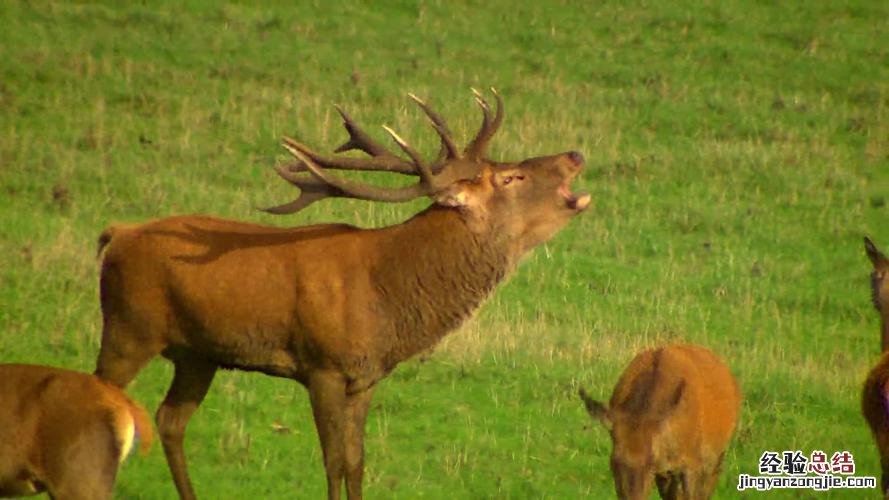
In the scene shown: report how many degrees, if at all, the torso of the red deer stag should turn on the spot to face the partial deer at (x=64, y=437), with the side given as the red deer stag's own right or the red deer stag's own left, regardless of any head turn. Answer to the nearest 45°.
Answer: approximately 135° to the red deer stag's own right

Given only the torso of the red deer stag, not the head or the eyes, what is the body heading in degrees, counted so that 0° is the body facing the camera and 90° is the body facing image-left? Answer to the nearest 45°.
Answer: approximately 270°

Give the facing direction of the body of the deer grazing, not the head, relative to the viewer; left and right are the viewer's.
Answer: facing the viewer and to the left of the viewer

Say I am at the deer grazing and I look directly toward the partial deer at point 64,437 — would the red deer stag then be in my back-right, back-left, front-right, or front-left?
front-right

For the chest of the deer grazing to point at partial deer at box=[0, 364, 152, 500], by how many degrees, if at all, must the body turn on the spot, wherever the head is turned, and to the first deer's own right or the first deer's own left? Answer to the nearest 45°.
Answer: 0° — it already faces it

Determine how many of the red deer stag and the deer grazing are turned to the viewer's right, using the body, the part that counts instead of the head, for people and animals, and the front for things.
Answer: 1

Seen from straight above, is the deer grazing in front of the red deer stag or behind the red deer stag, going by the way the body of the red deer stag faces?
in front

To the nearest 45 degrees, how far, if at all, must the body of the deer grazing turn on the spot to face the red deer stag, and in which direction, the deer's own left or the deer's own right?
approximately 45° to the deer's own right

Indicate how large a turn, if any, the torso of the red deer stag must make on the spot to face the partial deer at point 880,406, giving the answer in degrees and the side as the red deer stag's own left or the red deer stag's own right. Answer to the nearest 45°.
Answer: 0° — it already faces it
